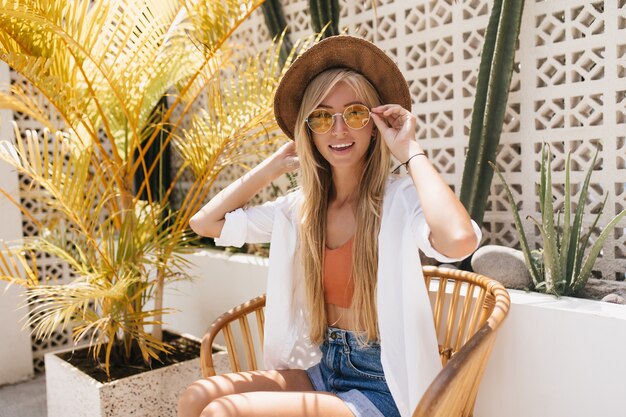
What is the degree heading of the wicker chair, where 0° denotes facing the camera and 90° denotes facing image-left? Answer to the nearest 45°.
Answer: approximately 45°

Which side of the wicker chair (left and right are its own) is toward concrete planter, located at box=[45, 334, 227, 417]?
right

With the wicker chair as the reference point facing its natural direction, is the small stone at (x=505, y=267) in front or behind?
behind

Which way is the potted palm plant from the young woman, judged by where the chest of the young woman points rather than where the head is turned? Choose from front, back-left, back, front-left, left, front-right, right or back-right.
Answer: right

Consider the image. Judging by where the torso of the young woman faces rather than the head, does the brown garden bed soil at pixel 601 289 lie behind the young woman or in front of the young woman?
behind

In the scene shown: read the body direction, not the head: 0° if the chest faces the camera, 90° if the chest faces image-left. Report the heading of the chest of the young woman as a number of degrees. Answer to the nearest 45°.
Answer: approximately 45°

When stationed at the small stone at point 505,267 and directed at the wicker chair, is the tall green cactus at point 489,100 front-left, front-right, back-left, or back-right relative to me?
back-right

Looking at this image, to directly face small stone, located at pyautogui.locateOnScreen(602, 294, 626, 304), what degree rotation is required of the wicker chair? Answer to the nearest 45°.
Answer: approximately 135° to its left

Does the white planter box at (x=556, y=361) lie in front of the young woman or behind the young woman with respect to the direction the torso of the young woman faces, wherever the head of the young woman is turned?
behind

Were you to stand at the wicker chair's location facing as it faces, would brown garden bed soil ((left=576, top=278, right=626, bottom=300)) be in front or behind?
behind
